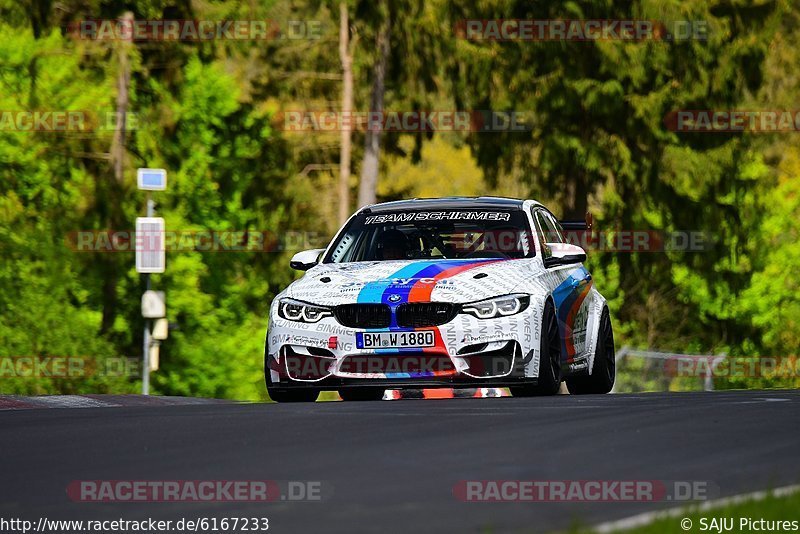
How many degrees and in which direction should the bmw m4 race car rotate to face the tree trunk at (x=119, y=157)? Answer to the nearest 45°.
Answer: approximately 180°

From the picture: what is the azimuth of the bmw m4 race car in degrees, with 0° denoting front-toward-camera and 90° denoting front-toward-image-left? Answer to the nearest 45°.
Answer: approximately 0°
